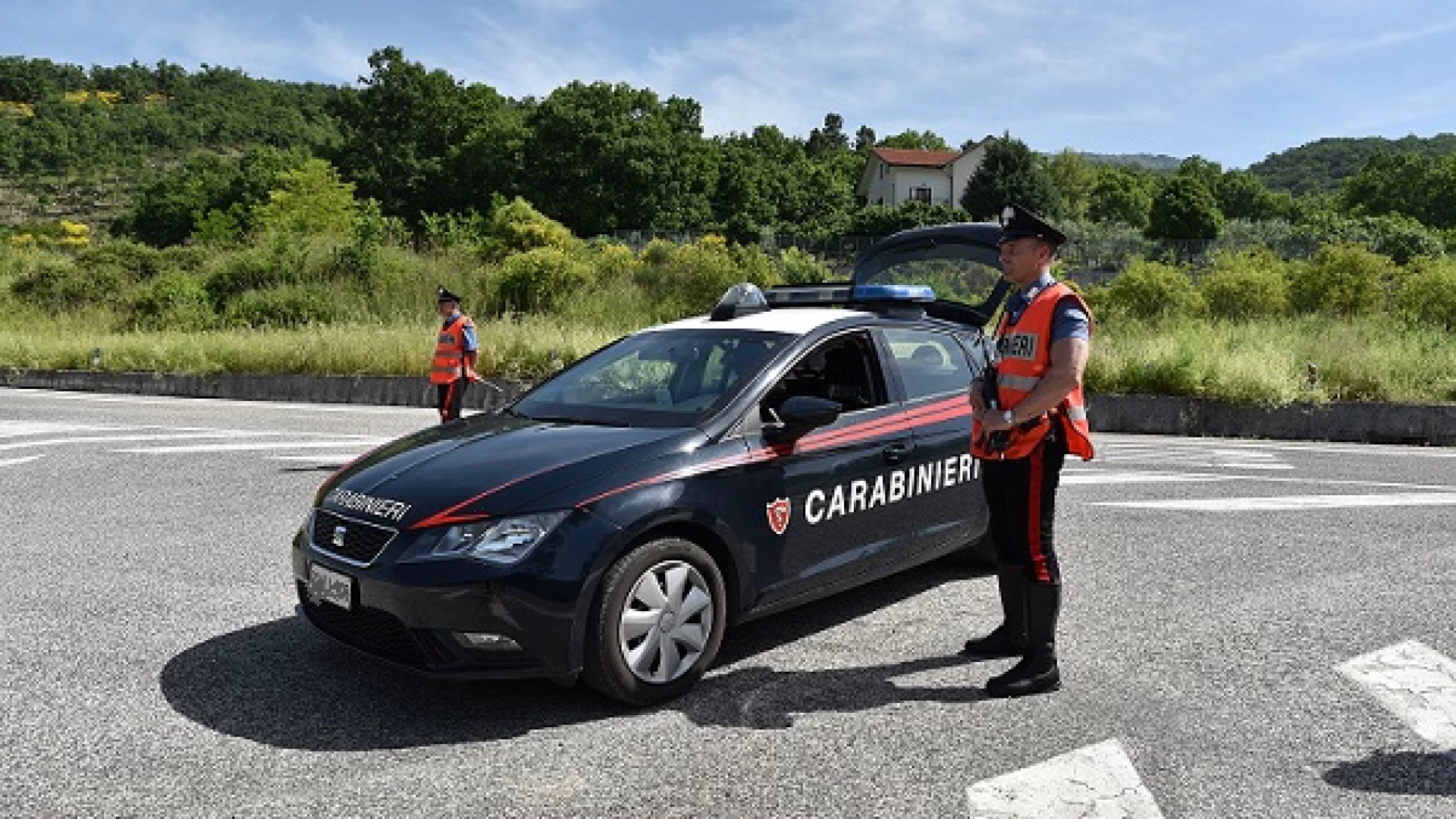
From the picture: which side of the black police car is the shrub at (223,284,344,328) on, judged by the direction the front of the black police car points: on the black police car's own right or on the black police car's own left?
on the black police car's own right

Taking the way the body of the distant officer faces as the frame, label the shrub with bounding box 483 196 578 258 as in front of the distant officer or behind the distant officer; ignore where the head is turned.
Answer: behind

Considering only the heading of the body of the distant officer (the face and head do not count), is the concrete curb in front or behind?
behind

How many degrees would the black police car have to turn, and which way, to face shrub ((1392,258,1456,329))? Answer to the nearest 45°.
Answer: approximately 180°

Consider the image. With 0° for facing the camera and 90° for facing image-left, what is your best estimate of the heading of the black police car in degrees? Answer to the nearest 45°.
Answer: approximately 45°

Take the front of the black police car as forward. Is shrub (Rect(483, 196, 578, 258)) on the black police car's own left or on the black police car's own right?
on the black police car's own right

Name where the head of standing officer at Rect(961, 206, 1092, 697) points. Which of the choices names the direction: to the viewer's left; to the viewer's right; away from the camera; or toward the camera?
to the viewer's left

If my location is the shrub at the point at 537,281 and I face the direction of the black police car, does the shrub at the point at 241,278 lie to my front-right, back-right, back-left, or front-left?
back-right

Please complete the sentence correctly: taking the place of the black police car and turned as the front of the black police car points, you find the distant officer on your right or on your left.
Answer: on your right

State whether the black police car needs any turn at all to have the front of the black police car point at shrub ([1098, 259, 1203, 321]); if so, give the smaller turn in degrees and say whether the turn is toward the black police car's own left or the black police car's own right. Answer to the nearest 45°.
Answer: approximately 180°

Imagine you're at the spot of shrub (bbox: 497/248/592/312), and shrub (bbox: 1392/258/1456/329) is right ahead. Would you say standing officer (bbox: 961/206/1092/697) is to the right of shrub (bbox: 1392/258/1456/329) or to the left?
right
